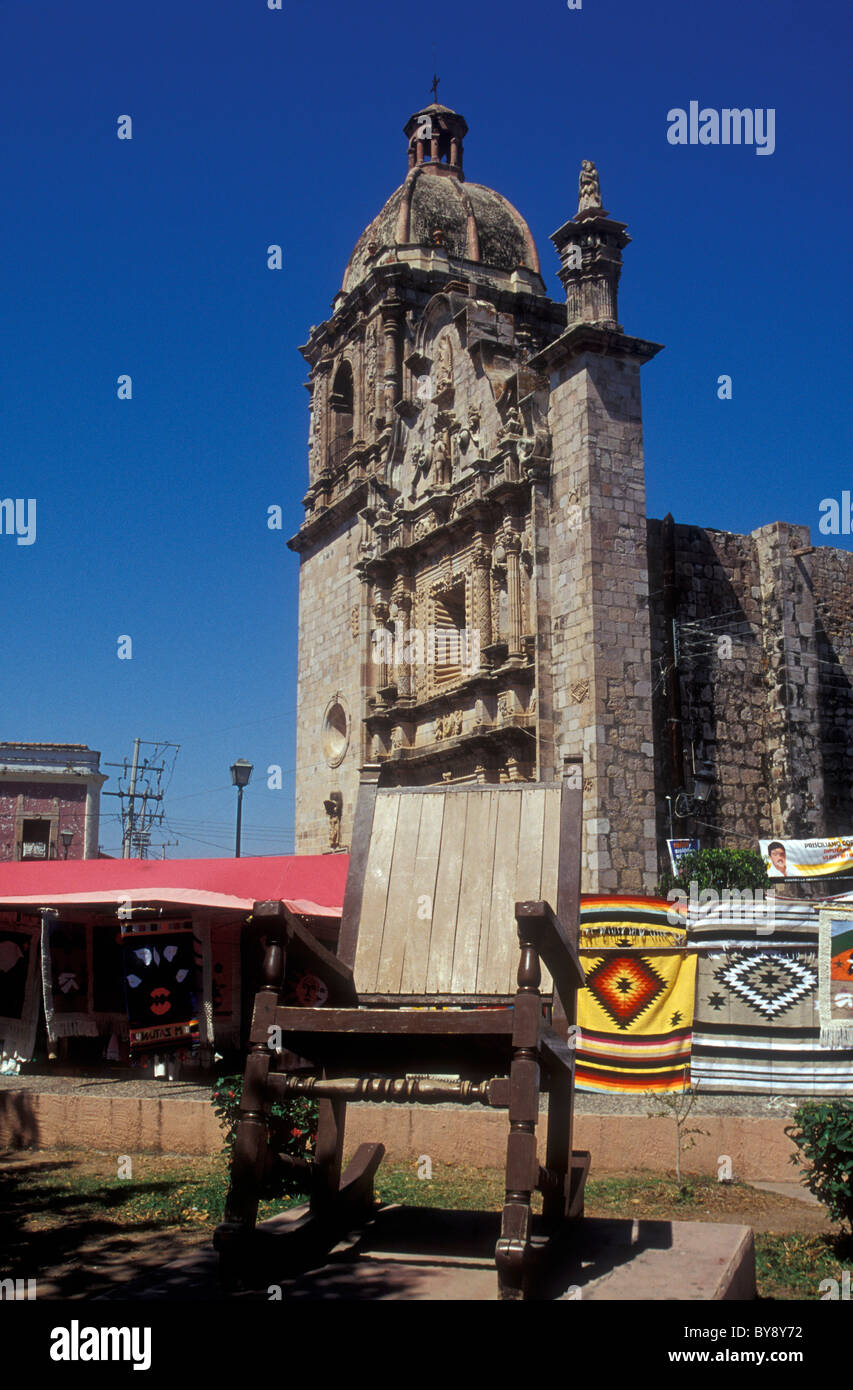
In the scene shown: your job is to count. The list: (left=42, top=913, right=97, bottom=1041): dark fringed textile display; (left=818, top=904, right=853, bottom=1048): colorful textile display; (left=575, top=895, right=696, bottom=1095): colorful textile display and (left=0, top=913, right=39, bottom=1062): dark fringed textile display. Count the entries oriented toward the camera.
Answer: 4

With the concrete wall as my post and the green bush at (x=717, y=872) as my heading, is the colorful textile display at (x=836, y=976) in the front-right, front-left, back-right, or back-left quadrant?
front-right

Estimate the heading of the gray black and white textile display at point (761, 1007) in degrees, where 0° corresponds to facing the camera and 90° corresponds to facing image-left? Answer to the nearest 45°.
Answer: approximately 0°

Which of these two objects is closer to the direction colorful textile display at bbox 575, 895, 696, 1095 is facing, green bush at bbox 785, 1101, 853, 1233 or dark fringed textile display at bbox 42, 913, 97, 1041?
the green bush

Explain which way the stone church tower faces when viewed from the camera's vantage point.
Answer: facing the viewer and to the left of the viewer

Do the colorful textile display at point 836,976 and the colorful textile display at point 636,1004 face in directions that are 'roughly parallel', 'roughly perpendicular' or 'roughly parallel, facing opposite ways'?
roughly parallel

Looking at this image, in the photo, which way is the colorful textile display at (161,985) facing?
toward the camera

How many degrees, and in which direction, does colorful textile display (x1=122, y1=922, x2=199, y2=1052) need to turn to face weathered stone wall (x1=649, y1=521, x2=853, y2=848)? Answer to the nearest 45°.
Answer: approximately 135° to its left

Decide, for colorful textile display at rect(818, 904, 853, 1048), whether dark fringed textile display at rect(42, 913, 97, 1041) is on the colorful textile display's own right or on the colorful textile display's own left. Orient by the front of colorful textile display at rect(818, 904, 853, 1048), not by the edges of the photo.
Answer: on the colorful textile display's own right

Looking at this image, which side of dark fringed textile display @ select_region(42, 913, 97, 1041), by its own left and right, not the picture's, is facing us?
front

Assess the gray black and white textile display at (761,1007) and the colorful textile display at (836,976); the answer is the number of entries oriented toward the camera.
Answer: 2
